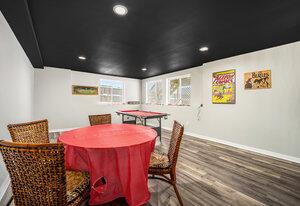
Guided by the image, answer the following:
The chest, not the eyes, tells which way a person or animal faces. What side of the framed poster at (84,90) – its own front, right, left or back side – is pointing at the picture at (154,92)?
left

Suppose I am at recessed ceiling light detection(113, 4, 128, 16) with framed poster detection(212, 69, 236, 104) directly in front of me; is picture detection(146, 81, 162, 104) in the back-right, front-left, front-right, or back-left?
front-left

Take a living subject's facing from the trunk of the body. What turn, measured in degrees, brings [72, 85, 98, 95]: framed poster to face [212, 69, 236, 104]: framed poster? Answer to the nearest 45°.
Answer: approximately 45° to its left

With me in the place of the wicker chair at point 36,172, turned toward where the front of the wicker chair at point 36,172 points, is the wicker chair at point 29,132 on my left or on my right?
on my left

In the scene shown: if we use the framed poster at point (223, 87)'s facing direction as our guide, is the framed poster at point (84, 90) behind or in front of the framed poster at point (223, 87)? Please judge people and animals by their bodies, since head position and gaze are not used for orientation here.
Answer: in front

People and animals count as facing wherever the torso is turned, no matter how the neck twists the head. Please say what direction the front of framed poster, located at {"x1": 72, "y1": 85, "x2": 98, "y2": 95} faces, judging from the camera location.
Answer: facing the viewer

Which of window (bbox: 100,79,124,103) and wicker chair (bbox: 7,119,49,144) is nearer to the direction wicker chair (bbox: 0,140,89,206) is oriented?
the window

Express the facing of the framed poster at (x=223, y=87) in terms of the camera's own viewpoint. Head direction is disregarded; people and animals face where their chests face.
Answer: facing the viewer and to the left of the viewer

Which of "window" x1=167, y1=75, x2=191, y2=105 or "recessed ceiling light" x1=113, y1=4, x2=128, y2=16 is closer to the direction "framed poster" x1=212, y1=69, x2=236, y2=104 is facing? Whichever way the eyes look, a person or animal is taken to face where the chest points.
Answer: the recessed ceiling light

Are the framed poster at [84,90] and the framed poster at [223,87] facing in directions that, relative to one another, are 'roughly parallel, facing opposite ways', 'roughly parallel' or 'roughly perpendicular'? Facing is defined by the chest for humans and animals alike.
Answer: roughly perpendicular

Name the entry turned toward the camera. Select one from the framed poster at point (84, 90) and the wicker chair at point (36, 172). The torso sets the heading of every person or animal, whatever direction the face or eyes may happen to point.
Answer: the framed poster

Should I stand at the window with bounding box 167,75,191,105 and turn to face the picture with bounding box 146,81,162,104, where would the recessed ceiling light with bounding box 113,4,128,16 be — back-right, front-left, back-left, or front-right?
back-left

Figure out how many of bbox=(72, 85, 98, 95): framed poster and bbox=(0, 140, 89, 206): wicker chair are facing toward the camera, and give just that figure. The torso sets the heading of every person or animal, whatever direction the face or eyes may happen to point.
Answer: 1

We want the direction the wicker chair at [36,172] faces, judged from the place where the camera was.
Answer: facing away from the viewer and to the right of the viewer
